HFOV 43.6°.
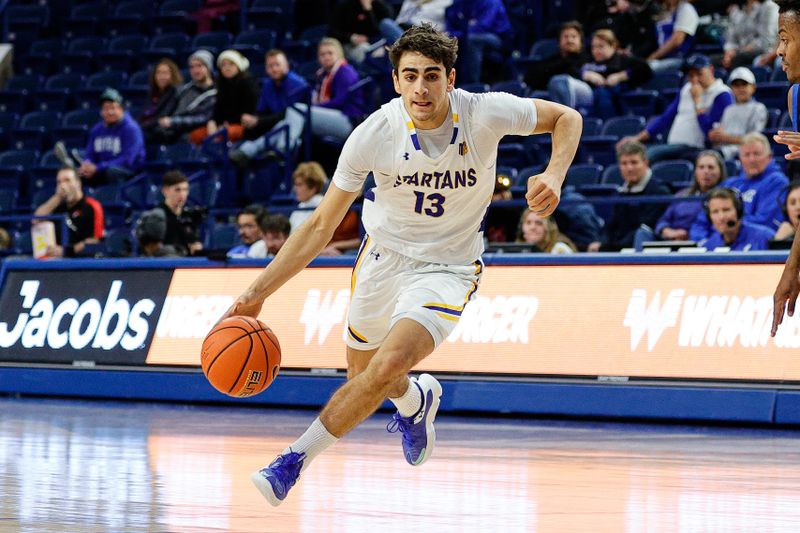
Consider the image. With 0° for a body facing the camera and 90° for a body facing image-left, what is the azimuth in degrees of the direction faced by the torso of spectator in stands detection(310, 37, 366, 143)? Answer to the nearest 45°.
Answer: approximately 45°

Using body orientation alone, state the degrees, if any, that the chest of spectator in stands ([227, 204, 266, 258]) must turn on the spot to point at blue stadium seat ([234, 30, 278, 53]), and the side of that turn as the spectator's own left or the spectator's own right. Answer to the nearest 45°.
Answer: approximately 135° to the spectator's own right

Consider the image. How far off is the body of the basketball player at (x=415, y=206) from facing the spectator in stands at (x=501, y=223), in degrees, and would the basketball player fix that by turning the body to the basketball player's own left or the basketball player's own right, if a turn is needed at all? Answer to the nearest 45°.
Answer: approximately 180°

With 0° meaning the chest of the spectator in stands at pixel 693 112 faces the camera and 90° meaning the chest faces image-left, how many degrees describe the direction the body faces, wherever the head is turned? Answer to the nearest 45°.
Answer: approximately 45°

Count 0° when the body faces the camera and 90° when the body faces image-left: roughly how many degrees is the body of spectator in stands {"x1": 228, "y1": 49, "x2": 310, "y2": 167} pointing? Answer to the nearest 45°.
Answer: approximately 45°

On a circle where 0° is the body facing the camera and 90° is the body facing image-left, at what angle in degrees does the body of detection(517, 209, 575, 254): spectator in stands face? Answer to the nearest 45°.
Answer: approximately 45°

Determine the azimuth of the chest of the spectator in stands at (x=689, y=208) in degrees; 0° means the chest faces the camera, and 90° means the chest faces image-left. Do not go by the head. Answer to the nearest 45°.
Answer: approximately 45°
